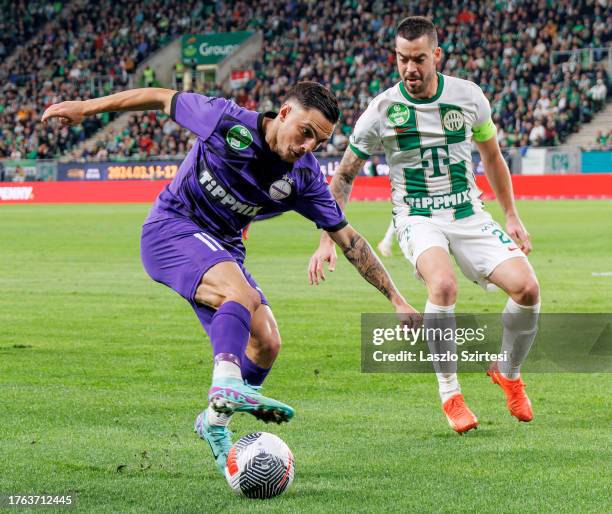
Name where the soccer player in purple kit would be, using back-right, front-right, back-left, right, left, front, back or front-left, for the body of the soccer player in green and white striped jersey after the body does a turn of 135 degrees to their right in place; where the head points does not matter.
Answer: left

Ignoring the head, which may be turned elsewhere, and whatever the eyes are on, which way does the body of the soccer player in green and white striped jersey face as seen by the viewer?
toward the camera

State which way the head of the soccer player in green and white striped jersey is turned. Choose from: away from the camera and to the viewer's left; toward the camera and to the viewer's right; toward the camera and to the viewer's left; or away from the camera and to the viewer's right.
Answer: toward the camera and to the viewer's left

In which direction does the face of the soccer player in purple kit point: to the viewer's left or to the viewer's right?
to the viewer's right

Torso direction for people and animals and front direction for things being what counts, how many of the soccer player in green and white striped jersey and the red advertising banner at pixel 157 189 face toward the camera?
2

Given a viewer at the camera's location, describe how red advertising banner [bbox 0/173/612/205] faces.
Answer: facing the viewer

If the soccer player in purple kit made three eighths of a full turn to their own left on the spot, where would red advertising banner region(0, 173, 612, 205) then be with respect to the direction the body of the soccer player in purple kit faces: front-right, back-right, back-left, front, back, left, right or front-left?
front

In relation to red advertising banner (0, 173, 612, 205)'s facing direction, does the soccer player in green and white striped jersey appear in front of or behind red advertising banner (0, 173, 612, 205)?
in front

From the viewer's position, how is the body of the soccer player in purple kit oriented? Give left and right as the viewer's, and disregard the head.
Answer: facing the viewer and to the right of the viewer

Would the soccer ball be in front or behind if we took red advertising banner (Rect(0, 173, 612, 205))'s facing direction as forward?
in front
